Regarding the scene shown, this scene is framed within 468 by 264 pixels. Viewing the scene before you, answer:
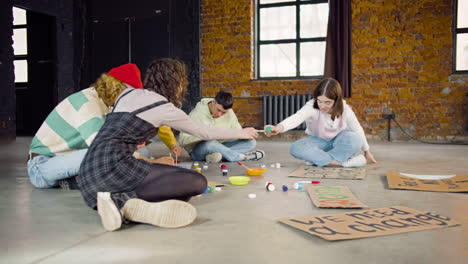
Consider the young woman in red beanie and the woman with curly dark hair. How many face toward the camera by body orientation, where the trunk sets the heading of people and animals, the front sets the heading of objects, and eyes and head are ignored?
0

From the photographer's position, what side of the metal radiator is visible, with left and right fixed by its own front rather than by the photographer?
front

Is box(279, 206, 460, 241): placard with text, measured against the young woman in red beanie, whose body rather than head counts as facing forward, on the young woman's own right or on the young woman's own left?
on the young woman's own right

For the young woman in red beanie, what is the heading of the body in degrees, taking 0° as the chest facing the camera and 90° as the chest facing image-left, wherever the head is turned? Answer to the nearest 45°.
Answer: approximately 270°

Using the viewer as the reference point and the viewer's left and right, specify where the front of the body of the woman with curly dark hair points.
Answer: facing away from the viewer and to the right of the viewer

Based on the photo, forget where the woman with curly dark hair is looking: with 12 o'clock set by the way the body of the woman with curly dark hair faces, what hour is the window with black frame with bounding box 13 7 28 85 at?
The window with black frame is roughly at 10 o'clock from the woman with curly dark hair.

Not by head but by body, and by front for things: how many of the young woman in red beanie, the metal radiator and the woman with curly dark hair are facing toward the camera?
1

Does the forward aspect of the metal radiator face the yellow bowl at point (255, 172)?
yes

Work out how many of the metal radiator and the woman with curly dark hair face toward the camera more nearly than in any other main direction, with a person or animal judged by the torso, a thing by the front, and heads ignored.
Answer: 1

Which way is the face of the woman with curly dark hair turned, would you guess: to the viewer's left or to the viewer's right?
to the viewer's right
